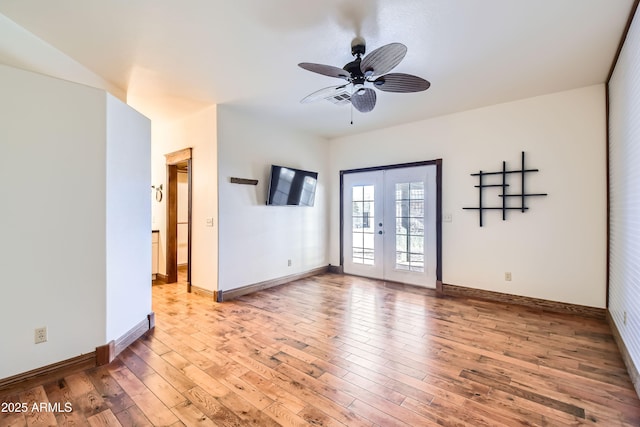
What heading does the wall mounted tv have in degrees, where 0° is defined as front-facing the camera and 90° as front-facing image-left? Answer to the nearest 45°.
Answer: approximately 315°

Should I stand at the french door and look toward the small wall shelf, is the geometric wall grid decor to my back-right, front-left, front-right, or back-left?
back-left

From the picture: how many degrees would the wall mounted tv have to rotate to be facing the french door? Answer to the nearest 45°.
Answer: approximately 45° to its left

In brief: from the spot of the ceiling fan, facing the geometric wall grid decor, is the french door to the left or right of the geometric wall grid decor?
left

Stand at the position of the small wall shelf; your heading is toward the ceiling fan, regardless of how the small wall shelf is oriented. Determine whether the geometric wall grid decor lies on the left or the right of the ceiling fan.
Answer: left

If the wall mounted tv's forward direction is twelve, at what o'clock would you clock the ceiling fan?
The ceiling fan is roughly at 1 o'clock from the wall mounted tv.

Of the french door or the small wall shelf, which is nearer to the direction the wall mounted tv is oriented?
the french door

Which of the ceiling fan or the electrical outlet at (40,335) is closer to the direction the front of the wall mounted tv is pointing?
the ceiling fan

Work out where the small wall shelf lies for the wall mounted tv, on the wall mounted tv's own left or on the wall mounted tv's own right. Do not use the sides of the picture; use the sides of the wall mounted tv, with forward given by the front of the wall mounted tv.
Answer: on the wall mounted tv's own right
